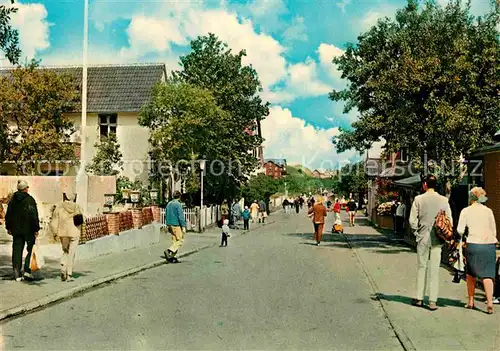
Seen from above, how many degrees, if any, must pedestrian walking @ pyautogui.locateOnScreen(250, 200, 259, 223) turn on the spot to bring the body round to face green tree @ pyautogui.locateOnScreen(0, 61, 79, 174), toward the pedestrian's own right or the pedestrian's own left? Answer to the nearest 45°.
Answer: approximately 135° to the pedestrian's own left

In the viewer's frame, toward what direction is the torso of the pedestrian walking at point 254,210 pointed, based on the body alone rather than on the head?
away from the camera

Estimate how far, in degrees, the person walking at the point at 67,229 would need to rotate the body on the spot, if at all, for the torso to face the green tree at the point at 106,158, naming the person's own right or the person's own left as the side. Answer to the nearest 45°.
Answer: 0° — they already face it

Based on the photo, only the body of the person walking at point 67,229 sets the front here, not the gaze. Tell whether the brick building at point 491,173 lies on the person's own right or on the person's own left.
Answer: on the person's own right

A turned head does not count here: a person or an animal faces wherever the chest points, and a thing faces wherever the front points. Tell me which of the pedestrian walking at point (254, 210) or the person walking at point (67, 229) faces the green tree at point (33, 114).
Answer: the person walking

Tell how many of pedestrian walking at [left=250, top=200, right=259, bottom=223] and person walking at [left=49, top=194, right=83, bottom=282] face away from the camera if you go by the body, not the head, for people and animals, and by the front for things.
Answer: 2

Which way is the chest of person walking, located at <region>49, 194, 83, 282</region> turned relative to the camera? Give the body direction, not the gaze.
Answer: away from the camera

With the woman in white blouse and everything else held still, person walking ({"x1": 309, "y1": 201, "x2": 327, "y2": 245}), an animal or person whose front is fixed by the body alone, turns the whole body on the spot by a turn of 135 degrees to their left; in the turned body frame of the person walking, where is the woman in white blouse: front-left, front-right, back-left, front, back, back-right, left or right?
front-left

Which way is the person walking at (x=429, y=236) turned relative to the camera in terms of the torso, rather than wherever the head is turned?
away from the camera

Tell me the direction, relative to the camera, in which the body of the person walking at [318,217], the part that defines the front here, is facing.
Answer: away from the camera

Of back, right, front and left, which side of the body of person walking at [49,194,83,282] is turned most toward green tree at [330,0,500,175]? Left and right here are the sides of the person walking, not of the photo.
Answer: right
